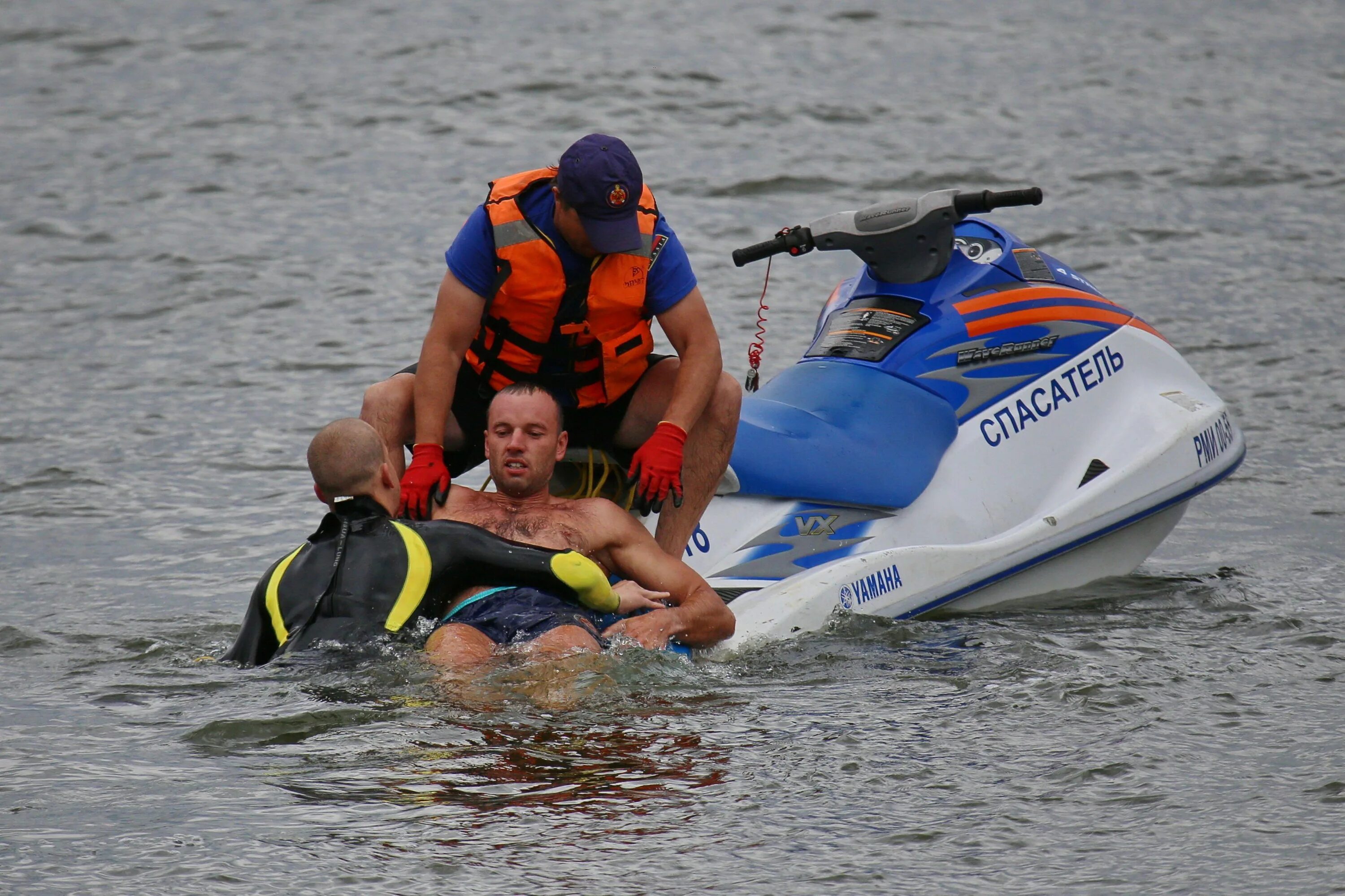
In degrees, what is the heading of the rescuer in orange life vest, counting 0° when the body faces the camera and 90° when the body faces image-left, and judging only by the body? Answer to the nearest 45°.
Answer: approximately 0°

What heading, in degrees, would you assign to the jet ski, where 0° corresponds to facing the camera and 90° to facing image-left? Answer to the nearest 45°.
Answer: approximately 225°

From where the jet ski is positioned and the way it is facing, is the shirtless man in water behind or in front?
behind

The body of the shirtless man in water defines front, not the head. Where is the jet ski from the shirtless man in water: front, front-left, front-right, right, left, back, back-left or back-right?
back-left

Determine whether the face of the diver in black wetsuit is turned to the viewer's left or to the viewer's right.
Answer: to the viewer's right
